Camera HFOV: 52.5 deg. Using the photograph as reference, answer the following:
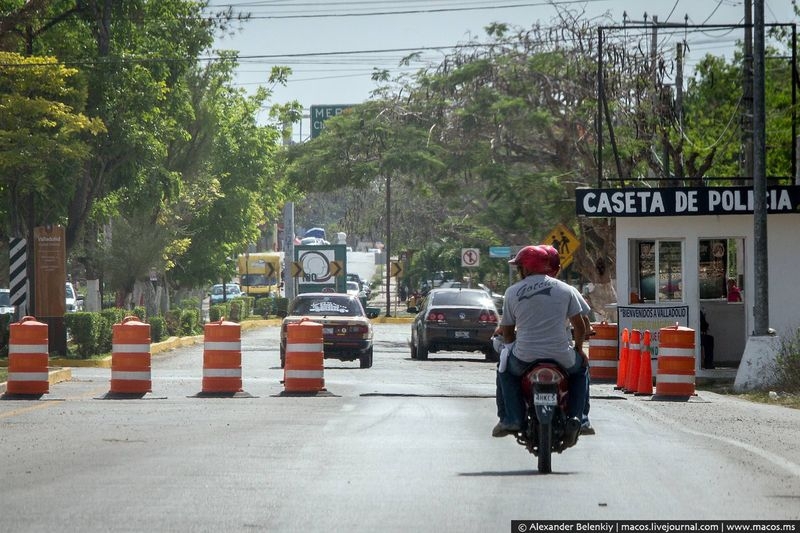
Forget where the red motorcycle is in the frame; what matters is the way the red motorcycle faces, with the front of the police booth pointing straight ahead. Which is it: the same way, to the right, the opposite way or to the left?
the opposite way

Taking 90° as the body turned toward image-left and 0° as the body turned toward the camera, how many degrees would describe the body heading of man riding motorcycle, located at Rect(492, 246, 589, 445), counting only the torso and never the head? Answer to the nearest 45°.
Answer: approximately 180°

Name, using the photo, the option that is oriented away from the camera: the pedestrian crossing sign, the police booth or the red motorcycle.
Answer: the red motorcycle

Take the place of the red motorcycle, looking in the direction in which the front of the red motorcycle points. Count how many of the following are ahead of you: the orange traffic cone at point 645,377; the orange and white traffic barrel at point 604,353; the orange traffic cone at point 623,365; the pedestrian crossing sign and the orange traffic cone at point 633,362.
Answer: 5

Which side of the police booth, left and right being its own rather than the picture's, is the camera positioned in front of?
front

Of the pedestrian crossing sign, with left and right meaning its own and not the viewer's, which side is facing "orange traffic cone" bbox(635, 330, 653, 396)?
front

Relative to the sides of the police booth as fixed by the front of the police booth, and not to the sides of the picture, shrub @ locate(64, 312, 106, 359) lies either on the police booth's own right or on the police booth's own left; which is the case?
on the police booth's own right

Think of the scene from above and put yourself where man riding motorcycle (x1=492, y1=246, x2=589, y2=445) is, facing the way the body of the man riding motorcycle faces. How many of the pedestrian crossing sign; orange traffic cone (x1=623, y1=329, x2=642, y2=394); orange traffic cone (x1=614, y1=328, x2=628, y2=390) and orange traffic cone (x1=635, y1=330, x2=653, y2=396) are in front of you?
4

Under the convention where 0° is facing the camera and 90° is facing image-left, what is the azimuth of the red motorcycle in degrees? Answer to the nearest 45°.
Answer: approximately 180°

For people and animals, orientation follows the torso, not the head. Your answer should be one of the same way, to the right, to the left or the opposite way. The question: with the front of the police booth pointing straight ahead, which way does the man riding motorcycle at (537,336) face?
the opposite way

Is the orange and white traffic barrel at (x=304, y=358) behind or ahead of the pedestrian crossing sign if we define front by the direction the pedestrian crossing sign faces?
ahead

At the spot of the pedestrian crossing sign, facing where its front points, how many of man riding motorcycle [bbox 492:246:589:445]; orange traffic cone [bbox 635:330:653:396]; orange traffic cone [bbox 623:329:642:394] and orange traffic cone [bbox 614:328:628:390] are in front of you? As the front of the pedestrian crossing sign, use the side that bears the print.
4

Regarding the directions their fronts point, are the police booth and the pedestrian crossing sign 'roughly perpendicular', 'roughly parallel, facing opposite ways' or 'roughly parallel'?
roughly parallel

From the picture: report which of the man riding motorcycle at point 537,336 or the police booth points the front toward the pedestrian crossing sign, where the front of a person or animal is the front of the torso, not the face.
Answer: the man riding motorcycle
